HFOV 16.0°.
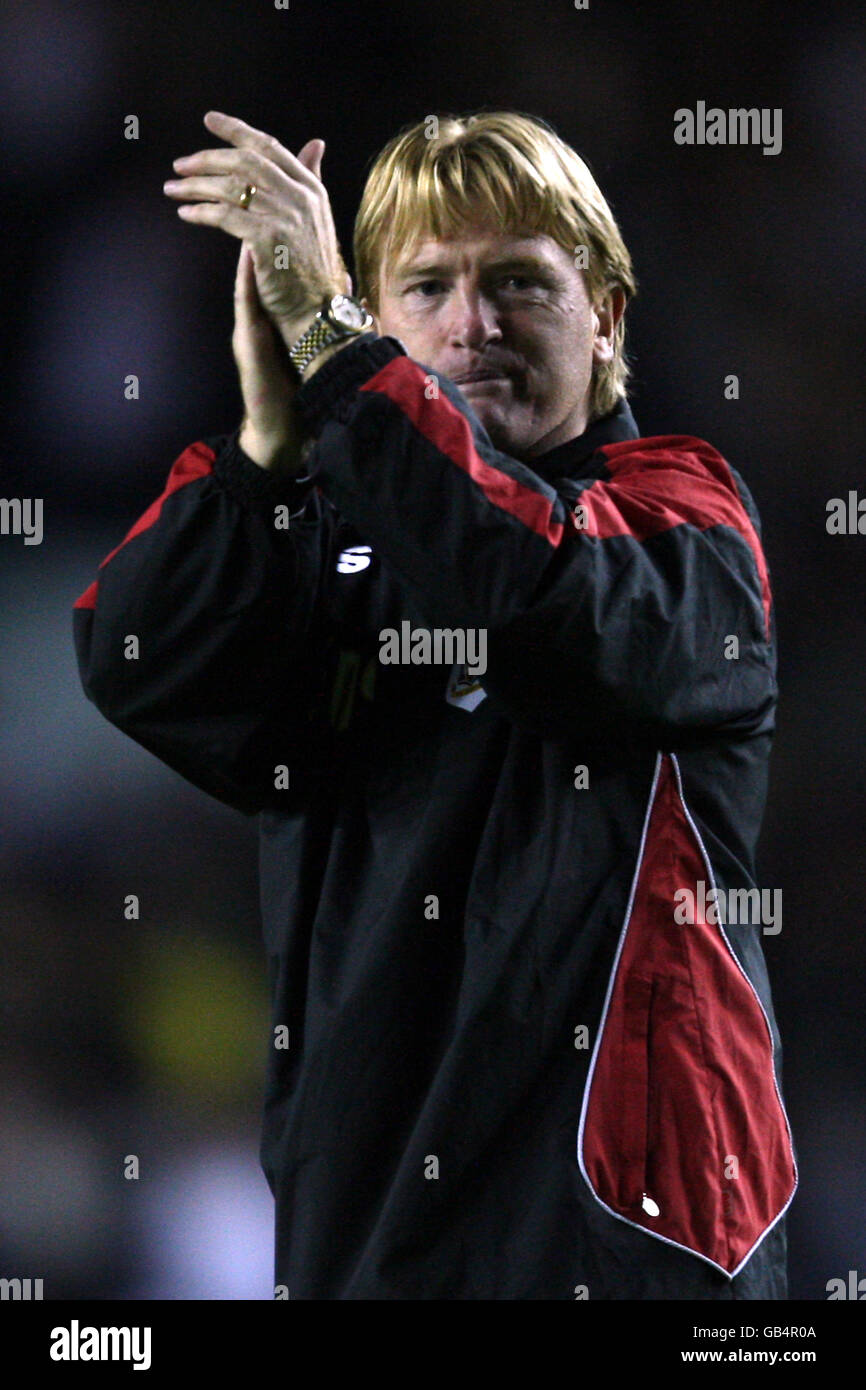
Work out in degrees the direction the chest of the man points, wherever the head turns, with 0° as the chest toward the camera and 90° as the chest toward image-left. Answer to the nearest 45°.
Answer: approximately 45°
